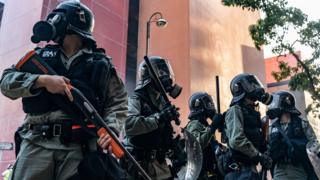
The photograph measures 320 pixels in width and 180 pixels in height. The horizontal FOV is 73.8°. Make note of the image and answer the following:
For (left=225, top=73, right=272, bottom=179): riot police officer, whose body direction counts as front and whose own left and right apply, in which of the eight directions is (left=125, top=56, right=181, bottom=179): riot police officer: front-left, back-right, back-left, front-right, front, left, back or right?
back-right

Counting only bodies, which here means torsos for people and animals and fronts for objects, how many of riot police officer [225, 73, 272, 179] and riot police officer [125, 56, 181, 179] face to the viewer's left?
0

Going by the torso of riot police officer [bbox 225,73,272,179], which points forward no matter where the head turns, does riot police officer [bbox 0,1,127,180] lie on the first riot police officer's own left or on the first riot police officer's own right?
on the first riot police officer's own right

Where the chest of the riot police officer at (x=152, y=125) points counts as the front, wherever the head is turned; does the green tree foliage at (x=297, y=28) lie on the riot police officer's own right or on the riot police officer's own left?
on the riot police officer's own left

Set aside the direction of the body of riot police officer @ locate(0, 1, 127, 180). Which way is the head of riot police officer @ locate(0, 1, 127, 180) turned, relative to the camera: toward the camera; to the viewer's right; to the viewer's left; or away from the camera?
to the viewer's left

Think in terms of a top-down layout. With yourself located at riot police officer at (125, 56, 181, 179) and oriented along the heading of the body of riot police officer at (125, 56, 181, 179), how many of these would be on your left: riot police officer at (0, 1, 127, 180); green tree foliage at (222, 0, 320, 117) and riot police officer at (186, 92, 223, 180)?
2

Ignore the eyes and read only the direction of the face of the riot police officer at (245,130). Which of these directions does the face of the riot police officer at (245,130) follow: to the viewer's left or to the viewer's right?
to the viewer's right

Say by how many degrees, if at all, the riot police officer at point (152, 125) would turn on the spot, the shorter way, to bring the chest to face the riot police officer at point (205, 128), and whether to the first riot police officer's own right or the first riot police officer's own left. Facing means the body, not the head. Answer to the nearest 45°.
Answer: approximately 90° to the first riot police officer's own left
